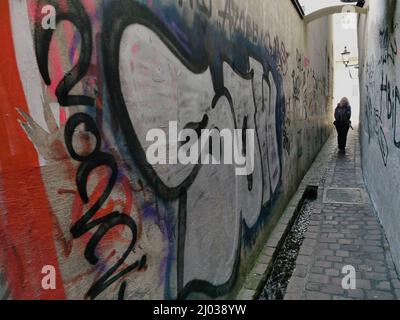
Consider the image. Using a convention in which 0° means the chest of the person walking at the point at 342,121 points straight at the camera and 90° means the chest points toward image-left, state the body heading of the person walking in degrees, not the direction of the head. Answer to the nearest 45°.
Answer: approximately 180°
